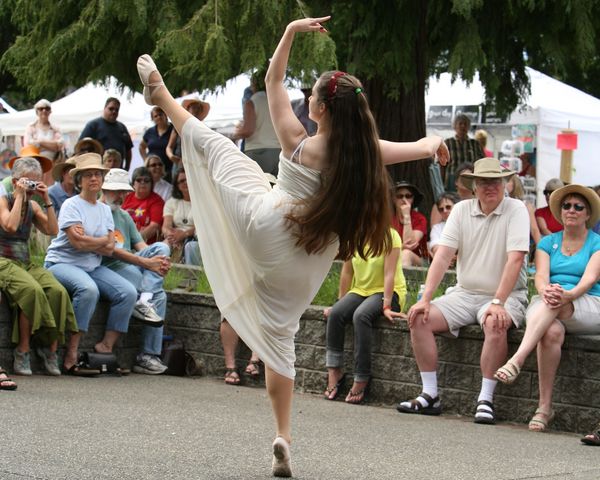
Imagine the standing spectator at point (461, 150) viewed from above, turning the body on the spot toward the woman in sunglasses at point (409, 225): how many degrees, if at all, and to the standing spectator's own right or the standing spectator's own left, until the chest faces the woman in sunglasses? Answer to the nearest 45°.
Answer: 0° — they already face them

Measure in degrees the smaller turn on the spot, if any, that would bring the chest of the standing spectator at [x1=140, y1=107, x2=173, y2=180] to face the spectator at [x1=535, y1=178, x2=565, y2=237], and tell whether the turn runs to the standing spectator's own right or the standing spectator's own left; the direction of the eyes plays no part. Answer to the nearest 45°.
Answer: approximately 45° to the standing spectator's own left

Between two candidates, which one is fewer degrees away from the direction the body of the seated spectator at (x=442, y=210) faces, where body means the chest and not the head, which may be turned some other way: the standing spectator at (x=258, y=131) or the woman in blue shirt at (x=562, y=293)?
the woman in blue shirt

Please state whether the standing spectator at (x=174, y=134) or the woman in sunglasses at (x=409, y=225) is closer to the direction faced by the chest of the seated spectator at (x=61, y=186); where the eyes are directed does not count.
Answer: the woman in sunglasses

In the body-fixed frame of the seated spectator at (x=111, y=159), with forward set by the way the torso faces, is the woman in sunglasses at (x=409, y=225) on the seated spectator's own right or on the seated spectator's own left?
on the seated spectator's own left

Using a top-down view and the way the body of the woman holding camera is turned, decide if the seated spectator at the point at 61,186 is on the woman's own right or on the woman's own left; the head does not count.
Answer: on the woman's own left

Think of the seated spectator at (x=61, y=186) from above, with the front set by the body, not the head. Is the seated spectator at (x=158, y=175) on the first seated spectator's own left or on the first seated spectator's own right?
on the first seated spectator's own left
